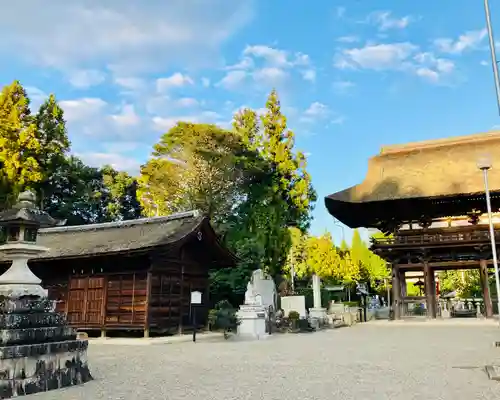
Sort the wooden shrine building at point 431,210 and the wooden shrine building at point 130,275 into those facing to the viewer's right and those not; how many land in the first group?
0

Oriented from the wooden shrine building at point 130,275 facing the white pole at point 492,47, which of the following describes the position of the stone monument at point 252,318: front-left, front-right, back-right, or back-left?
front-left

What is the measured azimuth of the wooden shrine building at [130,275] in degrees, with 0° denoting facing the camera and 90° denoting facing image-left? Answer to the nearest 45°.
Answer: approximately 45°

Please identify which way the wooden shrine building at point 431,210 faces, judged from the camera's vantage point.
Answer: facing the viewer

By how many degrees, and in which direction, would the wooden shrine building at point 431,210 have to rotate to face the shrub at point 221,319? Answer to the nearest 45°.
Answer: approximately 45° to its right

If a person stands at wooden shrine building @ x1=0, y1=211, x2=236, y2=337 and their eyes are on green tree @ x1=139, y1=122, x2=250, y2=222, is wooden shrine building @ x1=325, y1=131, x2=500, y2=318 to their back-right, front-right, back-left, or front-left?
front-right

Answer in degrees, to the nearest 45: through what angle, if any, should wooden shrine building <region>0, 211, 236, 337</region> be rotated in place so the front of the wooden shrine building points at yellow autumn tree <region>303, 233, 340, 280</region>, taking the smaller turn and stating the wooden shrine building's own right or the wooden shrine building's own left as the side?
approximately 180°

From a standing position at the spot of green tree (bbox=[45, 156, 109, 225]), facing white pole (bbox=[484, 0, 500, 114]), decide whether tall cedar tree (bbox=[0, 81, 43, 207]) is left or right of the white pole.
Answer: right

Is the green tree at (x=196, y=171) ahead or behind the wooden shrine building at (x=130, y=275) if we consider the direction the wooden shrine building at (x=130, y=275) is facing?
behind

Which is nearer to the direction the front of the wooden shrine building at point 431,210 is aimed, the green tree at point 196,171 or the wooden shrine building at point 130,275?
the wooden shrine building
